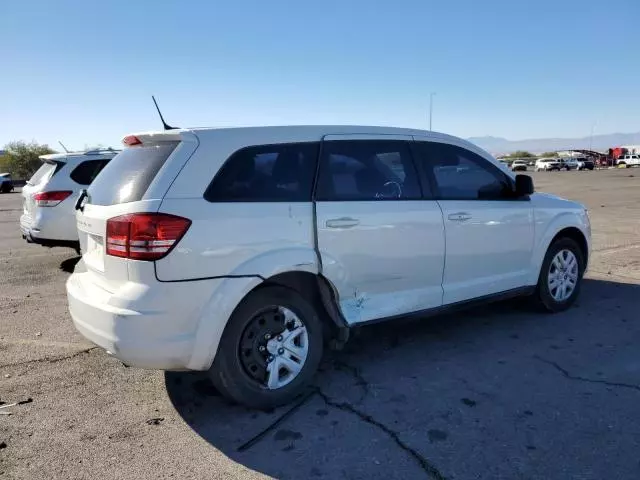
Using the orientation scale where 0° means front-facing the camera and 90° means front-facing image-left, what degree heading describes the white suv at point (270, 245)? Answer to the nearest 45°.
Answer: approximately 225°

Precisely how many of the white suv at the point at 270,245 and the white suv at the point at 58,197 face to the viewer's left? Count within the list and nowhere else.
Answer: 0

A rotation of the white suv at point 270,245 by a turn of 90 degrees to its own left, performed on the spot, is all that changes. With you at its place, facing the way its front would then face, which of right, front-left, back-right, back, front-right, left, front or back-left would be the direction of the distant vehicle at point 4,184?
front

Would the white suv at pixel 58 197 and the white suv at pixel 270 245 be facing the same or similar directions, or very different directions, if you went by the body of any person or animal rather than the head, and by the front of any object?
same or similar directions

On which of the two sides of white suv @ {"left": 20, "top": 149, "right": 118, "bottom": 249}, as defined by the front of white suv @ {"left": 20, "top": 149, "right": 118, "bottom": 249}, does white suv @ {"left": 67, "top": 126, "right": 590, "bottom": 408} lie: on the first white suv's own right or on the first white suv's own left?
on the first white suv's own right

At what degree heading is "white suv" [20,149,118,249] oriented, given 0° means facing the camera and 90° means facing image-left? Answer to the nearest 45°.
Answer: approximately 225°

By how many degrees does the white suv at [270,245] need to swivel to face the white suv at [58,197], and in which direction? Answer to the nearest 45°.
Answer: approximately 90° to its left

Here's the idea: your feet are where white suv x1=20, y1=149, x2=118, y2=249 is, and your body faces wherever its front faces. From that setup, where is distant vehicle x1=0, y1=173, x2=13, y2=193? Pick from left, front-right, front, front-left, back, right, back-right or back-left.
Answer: front-left
